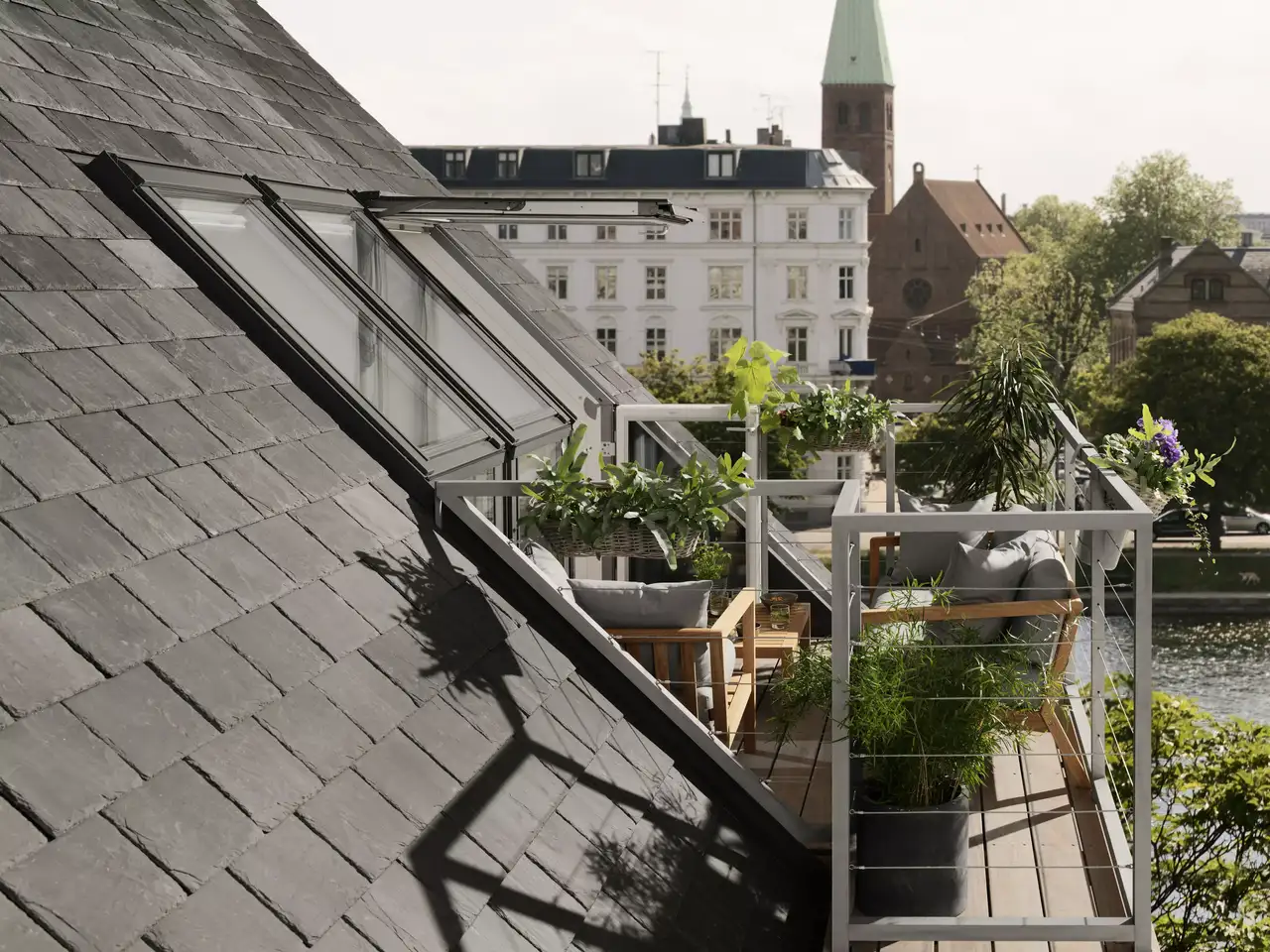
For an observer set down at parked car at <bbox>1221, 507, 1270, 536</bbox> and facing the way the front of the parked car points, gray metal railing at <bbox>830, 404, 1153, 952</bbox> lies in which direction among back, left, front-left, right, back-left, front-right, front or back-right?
right

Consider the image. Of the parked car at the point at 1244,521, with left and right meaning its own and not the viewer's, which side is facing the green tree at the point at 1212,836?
right

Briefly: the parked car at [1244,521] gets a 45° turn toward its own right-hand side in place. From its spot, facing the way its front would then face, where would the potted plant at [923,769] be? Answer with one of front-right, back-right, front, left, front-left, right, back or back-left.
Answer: front-right

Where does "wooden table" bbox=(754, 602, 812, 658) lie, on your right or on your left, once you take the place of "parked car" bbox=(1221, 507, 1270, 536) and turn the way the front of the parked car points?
on your right

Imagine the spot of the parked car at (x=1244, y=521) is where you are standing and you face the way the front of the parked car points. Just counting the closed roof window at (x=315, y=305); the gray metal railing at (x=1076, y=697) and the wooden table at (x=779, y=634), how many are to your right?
3

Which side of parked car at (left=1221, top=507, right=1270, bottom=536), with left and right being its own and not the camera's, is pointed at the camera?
right

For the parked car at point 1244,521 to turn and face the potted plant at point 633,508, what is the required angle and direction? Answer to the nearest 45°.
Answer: approximately 90° to its right

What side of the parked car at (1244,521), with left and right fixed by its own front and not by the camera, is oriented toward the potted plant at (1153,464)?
right

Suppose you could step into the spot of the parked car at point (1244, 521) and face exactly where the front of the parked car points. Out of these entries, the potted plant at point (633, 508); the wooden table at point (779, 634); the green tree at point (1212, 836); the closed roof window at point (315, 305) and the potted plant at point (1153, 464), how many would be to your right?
5
